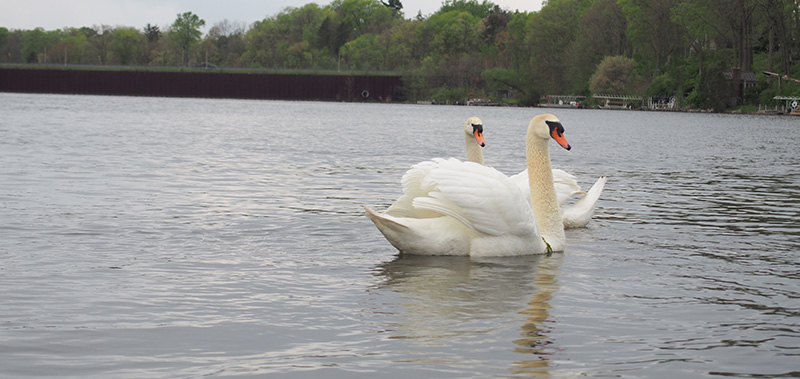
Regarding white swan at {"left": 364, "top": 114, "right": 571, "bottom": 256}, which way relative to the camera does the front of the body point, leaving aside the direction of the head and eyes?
to the viewer's right

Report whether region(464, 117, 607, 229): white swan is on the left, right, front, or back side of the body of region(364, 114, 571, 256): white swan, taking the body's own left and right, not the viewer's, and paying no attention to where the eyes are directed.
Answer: left
